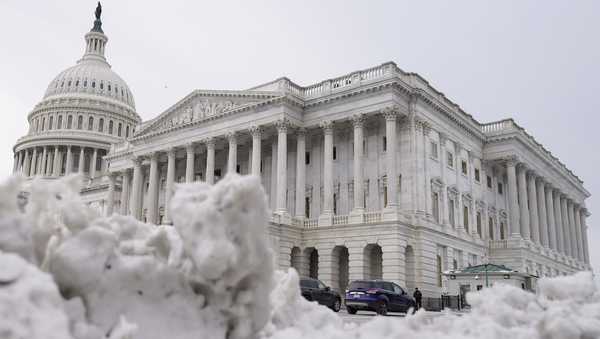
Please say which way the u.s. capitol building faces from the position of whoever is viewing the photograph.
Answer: facing the viewer and to the left of the viewer

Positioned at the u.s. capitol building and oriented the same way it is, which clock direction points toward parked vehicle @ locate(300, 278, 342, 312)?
The parked vehicle is roughly at 11 o'clock from the u.s. capitol building.

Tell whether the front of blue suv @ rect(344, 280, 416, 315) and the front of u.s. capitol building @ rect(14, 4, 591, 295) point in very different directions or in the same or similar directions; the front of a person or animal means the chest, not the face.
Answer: very different directions

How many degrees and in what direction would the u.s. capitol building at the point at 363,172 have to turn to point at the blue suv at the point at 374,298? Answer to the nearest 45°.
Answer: approximately 45° to its left

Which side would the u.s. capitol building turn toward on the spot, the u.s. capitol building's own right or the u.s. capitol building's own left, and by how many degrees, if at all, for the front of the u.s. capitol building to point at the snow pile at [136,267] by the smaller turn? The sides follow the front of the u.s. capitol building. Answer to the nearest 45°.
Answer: approximately 45° to the u.s. capitol building's own left

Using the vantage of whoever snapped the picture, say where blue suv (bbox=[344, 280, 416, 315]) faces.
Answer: facing away from the viewer and to the right of the viewer
